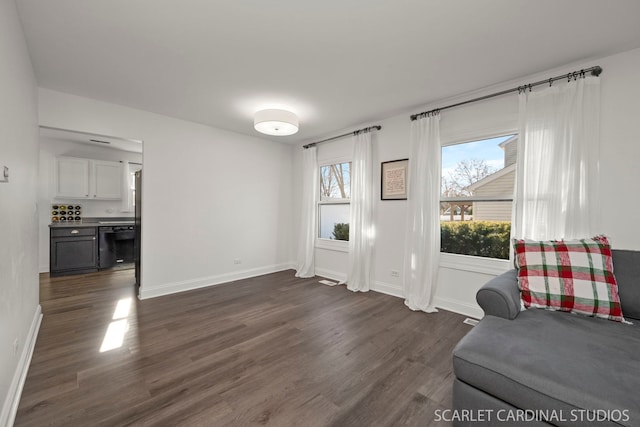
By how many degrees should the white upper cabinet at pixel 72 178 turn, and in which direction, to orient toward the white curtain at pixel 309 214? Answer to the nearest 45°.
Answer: approximately 45° to its left

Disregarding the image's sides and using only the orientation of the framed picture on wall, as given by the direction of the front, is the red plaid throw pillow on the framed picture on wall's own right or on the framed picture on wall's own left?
on the framed picture on wall's own left

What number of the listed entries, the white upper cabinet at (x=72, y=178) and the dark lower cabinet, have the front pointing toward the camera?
2

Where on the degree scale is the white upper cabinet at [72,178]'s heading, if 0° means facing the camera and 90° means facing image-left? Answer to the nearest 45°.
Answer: approximately 0°

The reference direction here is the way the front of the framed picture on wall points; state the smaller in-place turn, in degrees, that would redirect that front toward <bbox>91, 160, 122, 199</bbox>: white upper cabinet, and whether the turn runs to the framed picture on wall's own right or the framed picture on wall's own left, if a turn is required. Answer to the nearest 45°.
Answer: approximately 45° to the framed picture on wall's own right

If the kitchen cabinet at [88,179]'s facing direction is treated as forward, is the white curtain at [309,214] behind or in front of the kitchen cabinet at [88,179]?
in front

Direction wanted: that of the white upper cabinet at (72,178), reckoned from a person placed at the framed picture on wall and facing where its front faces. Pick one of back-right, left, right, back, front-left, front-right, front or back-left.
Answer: front-right

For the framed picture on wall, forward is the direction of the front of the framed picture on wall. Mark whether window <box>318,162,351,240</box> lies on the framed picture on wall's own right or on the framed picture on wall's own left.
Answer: on the framed picture on wall's own right

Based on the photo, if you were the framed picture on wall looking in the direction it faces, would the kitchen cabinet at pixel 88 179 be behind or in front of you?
in front

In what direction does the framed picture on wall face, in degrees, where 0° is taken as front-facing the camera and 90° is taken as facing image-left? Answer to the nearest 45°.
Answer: approximately 45°

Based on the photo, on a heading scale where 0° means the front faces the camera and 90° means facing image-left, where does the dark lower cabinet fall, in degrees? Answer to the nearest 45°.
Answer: approximately 0°

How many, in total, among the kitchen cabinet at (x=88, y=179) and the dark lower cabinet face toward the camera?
2
